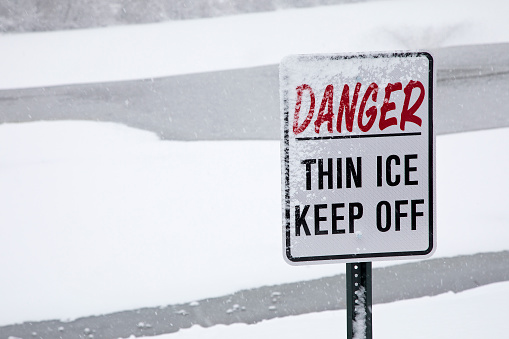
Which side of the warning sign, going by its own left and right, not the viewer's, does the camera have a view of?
front
